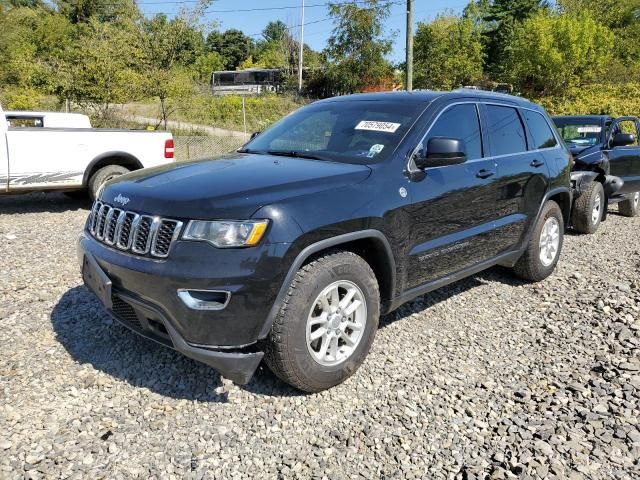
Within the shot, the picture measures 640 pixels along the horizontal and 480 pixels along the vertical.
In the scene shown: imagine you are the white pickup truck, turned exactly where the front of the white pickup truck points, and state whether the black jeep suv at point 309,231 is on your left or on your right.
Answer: on your left

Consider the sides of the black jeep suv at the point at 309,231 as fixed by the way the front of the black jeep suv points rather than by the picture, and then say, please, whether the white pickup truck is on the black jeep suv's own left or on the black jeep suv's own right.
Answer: on the black jeep suv's own right

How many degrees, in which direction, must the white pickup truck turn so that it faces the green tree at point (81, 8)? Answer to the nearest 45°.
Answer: approximately 90° to its right

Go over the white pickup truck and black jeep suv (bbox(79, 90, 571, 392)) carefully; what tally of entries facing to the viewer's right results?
0

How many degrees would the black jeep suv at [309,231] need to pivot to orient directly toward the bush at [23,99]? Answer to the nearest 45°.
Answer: approximately 90° to its right

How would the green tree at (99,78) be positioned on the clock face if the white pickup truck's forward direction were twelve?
The green tree is roughly at 3 o'clock from the white pickup truck.

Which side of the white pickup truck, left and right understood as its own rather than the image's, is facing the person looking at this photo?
left

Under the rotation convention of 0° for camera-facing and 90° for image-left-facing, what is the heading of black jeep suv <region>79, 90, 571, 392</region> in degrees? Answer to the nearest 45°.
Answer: approximately 45°

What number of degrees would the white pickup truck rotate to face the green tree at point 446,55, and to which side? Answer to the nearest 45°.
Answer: approximately 135° to its right
